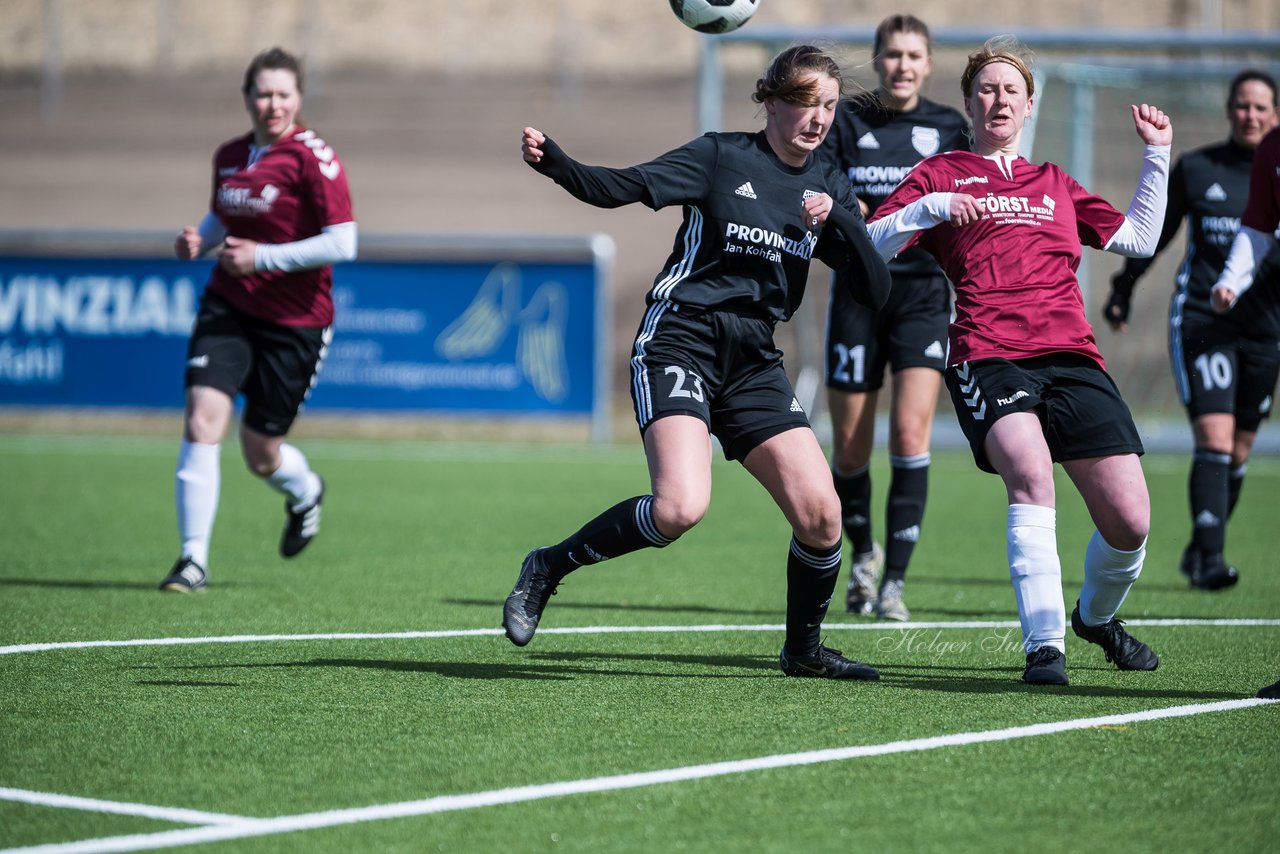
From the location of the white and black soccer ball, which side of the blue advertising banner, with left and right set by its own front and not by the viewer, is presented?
front

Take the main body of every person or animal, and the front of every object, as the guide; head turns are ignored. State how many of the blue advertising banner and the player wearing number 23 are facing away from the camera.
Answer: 0

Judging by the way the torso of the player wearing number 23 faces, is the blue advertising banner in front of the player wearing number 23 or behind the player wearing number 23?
behind

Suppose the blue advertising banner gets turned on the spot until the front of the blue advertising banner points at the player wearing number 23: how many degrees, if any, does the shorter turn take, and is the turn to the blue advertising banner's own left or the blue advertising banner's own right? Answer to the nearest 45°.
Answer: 0° — it already faces them

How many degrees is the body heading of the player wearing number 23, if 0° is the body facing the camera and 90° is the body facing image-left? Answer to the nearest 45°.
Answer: approximately 315°
